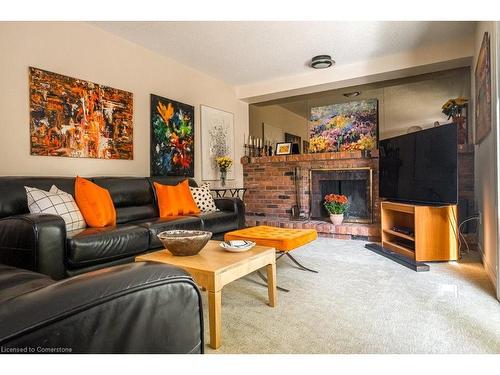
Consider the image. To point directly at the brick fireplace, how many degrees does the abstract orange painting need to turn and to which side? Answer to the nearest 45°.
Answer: approximately 45° to its left

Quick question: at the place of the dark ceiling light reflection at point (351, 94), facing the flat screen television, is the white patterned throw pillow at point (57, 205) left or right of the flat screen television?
right

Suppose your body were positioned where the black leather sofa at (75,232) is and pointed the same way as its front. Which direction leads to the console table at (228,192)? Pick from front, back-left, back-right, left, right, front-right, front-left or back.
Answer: left

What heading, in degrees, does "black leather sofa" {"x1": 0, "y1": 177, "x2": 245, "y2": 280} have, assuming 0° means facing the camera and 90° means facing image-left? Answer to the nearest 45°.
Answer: approximately 315°

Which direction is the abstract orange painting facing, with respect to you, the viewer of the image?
facing the viewer and to the right of the viewer

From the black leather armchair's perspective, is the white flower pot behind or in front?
in front

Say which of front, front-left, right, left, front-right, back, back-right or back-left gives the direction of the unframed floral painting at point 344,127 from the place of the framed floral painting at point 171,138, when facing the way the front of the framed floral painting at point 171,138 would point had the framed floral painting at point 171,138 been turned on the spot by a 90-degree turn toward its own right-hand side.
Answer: back-left

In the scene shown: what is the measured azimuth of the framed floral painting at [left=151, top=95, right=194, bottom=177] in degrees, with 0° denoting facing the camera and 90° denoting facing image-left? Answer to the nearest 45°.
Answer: approximately 315°

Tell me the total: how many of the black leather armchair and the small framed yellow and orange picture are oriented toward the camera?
1

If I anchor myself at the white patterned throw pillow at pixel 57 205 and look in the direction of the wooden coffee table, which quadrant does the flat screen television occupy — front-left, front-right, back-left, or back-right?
front-left

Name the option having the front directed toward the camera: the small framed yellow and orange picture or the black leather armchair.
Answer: the small framed yellow and orange picture

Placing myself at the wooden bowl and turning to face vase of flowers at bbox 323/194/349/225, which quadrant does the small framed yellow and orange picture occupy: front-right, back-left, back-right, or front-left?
front-left

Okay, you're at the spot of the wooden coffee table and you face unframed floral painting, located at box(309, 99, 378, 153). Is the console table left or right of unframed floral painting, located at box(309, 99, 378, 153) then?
left

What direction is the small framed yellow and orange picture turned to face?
toward the camera

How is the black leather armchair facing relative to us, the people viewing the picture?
facing away from the viewer and to the right of the viewer

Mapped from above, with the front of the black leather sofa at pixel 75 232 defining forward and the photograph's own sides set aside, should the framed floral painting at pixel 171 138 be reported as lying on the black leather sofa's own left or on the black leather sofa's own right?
on the black leather sofa's own left
